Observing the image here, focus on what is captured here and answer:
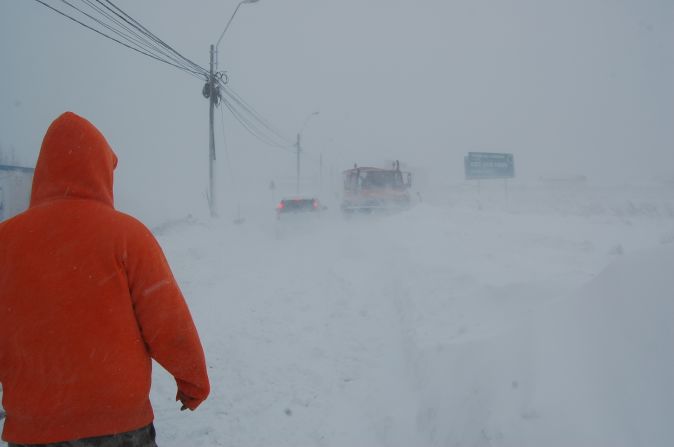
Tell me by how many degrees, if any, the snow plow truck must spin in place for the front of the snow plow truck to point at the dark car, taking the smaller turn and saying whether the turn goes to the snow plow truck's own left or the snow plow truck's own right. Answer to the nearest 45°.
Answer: approximately 45° to the snow plow truck's own right

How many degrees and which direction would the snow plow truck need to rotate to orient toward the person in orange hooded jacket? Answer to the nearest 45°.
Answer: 0° — it already faces them

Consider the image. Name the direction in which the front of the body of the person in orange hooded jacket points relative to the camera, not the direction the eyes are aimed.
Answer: away from the camera

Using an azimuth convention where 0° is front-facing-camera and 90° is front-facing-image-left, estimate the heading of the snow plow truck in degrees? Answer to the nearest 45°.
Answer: approximately 0°

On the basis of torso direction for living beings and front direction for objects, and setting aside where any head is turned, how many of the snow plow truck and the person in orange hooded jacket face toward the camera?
1

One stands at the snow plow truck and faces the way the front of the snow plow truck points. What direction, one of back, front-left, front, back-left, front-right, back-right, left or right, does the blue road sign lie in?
back-left

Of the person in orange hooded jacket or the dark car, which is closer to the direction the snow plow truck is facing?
the person in orange hooded jacket

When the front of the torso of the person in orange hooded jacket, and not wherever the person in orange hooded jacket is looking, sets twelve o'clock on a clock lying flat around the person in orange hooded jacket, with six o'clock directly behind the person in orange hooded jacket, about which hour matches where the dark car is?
The dark car is roughly at 1 o'clock from the person in orange hooded jacket.
